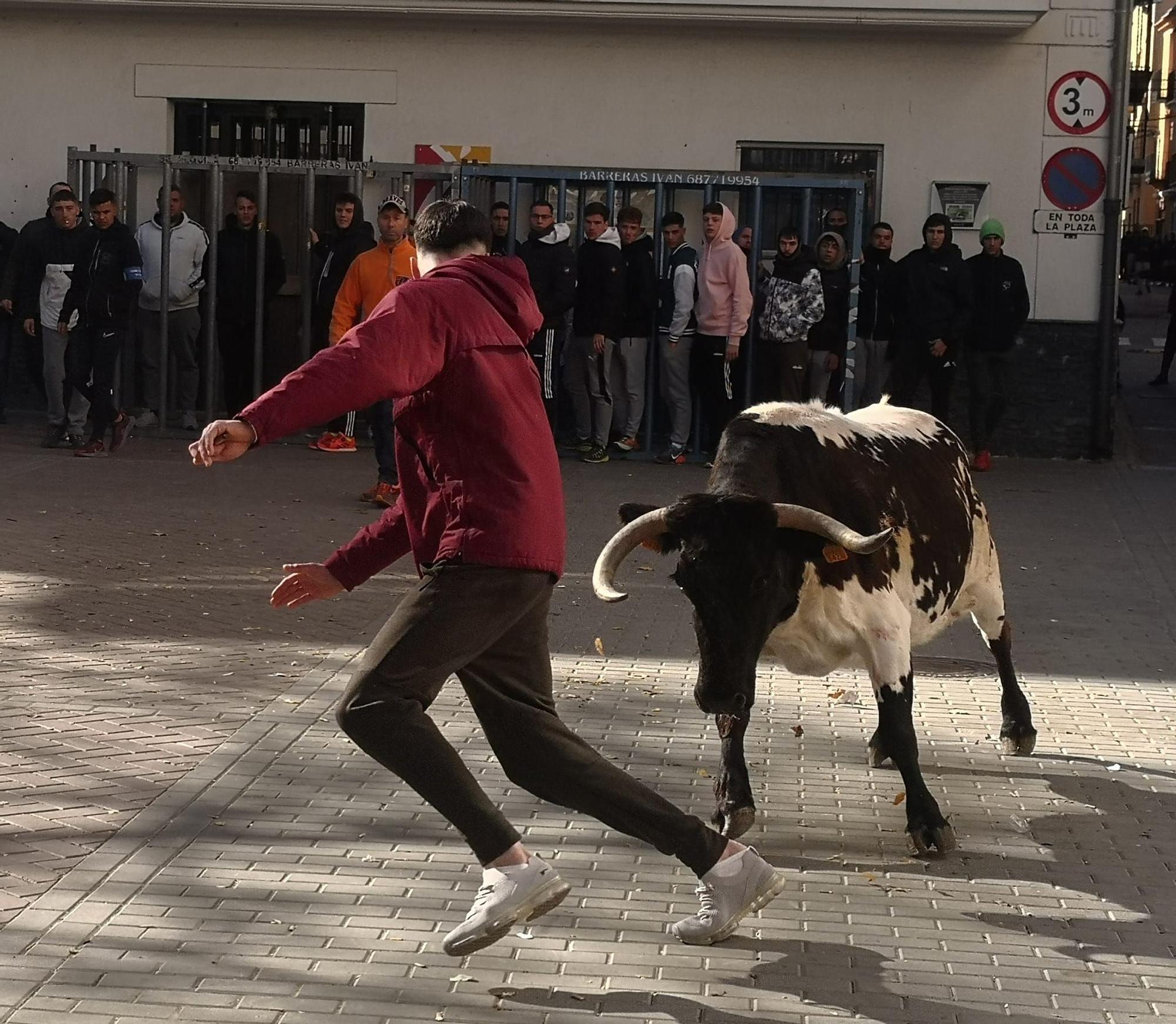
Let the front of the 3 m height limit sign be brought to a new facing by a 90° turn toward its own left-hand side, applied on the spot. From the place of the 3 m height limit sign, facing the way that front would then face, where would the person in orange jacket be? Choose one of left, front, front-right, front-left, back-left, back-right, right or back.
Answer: back-right

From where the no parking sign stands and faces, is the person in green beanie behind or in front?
in front

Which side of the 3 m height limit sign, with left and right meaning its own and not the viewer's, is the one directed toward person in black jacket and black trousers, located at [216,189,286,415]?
right

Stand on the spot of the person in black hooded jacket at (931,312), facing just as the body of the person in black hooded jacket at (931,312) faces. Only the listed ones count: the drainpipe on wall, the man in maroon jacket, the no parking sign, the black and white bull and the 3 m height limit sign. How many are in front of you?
2

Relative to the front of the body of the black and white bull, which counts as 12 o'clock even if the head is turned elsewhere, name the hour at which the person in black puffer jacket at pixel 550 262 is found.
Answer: The person in black puffer jacket is roughly at 4 o'clock from the black and white bull.

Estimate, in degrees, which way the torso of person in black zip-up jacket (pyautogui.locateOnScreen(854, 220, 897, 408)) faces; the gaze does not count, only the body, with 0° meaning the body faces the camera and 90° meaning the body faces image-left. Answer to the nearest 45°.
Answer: approximately 0°

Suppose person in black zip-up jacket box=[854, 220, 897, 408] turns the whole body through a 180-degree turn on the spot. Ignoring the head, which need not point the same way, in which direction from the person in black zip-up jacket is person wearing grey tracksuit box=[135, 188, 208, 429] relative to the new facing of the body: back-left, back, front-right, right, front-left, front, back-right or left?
left

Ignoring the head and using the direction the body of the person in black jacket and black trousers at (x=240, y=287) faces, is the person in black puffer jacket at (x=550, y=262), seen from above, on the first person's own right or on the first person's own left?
on the first person's own left

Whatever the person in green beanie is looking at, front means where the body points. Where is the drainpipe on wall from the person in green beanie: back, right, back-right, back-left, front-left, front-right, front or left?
back-left

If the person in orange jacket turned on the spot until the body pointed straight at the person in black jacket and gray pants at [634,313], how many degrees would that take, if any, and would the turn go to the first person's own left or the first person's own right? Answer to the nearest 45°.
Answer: approximately 135° to the first person's own left

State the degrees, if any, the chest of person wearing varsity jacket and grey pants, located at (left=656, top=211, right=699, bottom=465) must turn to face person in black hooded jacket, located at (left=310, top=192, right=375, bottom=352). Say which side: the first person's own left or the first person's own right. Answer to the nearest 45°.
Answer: approximately 45° to the first person's own right

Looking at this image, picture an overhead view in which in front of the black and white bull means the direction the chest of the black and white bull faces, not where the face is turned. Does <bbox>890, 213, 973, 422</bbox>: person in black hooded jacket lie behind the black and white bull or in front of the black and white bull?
behind
